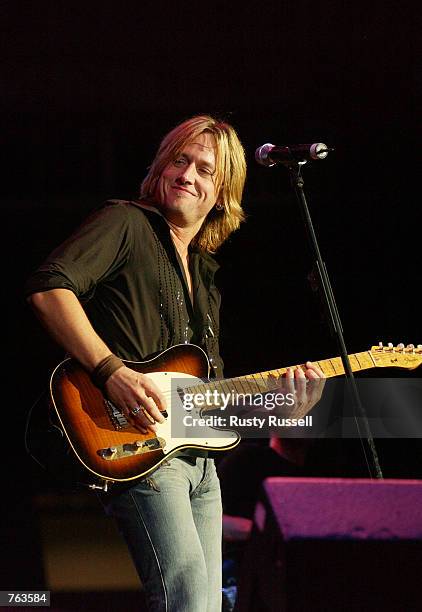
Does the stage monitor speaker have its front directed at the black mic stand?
yes

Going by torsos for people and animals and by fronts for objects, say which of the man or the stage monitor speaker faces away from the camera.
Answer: the stage monitor speaker

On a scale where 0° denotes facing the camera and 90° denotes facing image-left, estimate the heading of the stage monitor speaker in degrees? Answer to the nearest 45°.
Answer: approximately 180°

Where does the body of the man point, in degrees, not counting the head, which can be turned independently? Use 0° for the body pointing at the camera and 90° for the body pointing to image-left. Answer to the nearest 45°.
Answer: approximately 315°

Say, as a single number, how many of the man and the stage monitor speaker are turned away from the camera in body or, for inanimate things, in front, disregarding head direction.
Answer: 1
